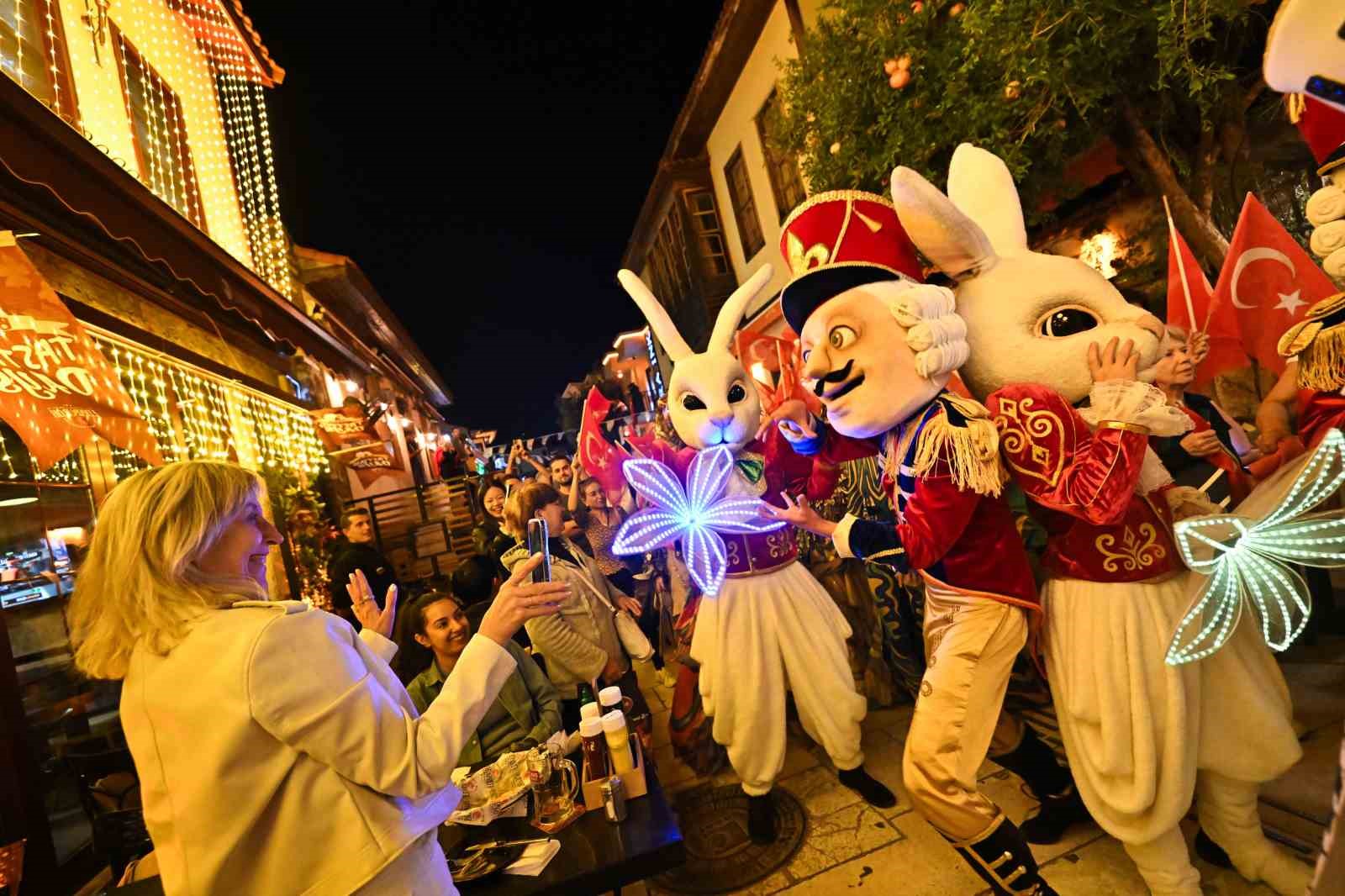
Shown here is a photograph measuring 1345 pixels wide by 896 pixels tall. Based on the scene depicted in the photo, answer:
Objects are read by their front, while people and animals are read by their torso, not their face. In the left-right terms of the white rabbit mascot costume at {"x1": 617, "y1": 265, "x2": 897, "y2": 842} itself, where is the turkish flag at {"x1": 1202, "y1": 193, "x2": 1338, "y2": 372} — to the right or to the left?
on its left

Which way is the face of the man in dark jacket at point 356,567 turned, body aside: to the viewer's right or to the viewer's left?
to the viewer's right

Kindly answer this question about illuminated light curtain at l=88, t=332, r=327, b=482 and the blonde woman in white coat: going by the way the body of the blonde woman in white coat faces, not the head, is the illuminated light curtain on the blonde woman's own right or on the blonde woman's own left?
on the blonde woman's own left

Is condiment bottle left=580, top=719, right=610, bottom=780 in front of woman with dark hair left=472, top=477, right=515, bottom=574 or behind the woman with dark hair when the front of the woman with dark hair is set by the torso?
in front

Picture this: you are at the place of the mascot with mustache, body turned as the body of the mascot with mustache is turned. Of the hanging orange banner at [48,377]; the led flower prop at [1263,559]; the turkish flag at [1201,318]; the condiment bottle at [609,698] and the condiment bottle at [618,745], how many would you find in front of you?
3

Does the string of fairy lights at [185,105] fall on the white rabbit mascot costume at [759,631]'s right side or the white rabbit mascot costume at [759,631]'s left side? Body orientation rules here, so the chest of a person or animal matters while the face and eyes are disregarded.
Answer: on its right

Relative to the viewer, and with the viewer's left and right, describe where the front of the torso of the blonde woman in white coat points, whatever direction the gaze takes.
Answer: facing away from the viewer and to the right of the viewer

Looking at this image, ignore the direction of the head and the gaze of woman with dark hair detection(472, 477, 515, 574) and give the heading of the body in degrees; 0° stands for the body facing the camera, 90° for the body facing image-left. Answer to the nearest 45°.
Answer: approximately 315°

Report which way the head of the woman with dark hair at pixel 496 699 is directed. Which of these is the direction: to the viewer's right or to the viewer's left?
to the viewer's right

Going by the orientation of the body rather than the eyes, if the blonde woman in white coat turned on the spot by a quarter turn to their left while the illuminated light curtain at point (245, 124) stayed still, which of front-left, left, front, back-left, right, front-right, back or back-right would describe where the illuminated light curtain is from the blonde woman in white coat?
front-right

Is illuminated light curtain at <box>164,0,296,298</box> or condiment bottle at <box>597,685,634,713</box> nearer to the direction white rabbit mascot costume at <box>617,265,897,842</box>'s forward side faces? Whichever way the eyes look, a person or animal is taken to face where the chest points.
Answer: the condiment bottle

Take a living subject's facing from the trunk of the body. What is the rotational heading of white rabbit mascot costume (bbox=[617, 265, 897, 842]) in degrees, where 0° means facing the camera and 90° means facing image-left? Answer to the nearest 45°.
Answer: approximately 0°
